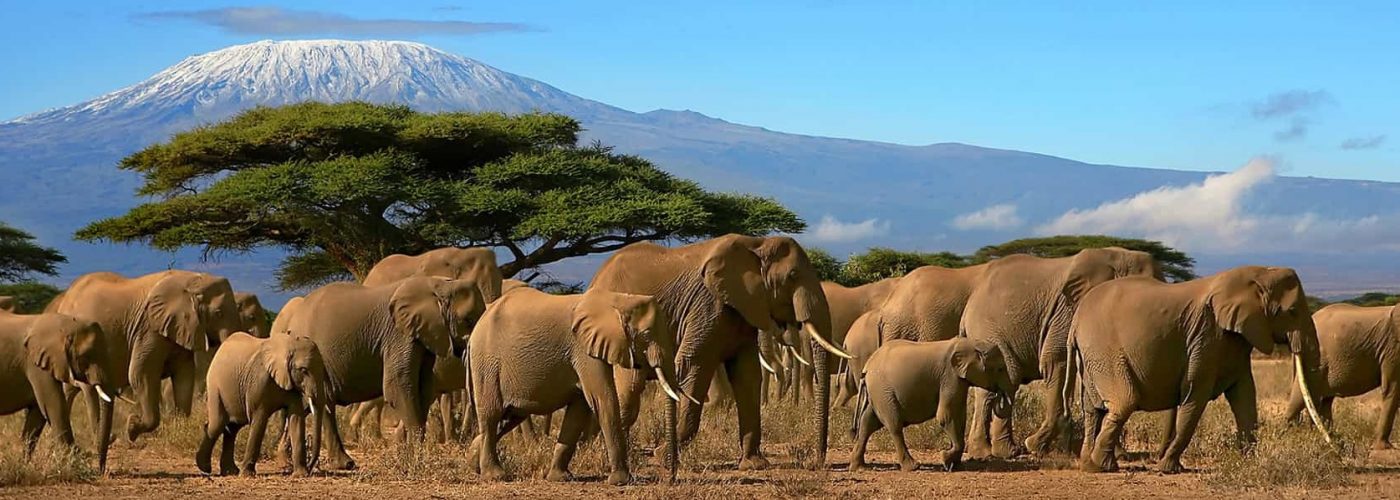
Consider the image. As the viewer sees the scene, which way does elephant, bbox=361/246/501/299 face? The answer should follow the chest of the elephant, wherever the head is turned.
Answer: to the viewer's right

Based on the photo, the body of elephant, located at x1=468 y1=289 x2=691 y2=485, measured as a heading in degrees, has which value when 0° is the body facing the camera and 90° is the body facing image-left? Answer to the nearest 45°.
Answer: approximately 270°

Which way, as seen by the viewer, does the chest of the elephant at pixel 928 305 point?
to the viewer's right

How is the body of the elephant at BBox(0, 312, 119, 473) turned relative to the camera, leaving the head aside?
to the viewer's right

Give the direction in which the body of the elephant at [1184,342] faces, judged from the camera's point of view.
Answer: to the viewer's right

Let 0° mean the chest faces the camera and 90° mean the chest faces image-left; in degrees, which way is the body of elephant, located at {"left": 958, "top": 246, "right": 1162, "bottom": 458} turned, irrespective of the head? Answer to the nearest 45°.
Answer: approximately 270°

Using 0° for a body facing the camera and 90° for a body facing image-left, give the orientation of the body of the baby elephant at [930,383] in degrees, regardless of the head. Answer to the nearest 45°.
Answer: approximately 270°

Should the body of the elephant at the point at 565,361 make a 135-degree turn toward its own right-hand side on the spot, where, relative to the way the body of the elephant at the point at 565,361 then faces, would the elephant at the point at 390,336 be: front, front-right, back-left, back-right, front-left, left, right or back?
right
